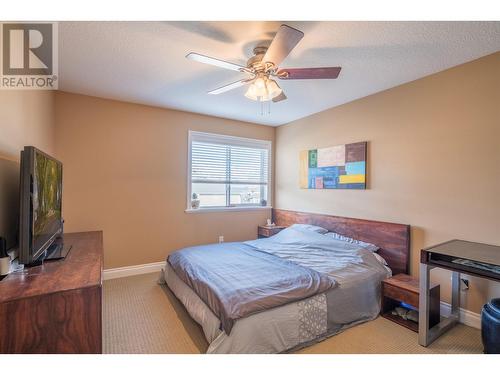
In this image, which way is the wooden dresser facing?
to the viewer's right

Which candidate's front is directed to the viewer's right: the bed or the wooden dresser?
the wooden dresser

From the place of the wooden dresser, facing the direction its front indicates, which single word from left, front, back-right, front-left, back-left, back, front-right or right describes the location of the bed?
front

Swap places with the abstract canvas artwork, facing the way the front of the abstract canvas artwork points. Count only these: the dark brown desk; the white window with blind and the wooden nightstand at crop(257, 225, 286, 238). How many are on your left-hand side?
1

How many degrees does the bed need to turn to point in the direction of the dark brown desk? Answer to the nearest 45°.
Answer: approximately 135° to its left

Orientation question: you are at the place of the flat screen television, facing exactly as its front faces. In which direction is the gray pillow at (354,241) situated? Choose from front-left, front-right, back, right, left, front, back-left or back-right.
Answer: front

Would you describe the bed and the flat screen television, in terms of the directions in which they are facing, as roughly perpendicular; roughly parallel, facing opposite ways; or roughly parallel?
roughly parallel, facing opposite ways

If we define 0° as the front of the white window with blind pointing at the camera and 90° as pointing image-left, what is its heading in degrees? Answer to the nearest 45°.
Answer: approximately 315°

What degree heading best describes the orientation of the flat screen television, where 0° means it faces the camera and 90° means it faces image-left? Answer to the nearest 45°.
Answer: approximately 270°

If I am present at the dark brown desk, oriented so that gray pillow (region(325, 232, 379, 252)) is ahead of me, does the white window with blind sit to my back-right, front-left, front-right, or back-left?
front-left

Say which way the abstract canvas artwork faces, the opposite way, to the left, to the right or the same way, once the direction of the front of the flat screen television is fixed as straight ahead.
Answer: the opposite way

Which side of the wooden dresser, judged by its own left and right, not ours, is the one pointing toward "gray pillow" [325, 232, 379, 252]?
front

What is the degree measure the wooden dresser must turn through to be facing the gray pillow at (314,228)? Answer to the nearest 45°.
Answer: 0° — it already faces it

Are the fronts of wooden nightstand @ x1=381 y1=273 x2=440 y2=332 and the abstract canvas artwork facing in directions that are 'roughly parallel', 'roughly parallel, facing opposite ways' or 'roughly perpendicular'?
roughly parallel

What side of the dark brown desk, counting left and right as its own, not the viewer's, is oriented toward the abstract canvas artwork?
right

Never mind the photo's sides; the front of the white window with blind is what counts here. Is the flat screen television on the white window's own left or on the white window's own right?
on the white window's own right

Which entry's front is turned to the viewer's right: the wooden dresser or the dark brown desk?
the wooden dresser

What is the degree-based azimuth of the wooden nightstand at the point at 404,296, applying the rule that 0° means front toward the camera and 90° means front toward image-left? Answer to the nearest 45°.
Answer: approximately 45°
